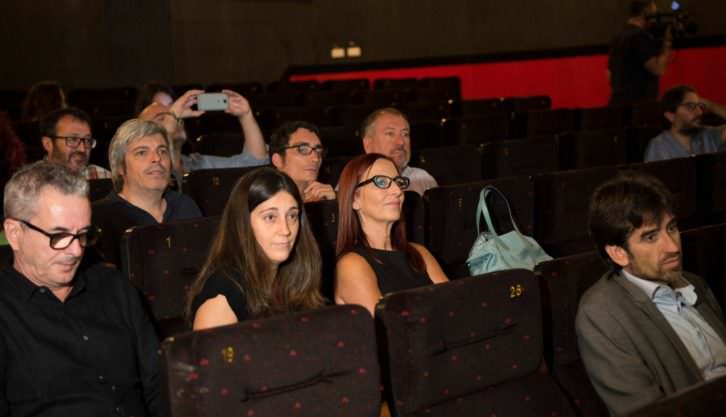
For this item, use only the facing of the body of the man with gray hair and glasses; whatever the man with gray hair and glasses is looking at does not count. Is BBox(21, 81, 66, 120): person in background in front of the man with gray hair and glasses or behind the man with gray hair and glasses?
behind

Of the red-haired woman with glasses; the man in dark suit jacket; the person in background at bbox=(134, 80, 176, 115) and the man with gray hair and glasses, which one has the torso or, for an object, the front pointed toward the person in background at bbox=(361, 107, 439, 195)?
the person in background at bbox=(134, 80, 176, 115)

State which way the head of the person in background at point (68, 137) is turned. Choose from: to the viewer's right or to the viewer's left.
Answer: to the viewer's right

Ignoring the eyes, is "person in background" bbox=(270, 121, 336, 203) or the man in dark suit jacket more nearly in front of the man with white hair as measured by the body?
the man in dark suit jacket

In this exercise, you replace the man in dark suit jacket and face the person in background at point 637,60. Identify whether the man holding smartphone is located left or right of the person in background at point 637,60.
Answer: left

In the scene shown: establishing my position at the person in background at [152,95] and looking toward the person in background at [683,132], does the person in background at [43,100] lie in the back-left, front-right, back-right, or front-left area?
back-left

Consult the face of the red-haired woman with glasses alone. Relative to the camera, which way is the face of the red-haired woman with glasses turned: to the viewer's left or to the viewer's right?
to the viewer's right
